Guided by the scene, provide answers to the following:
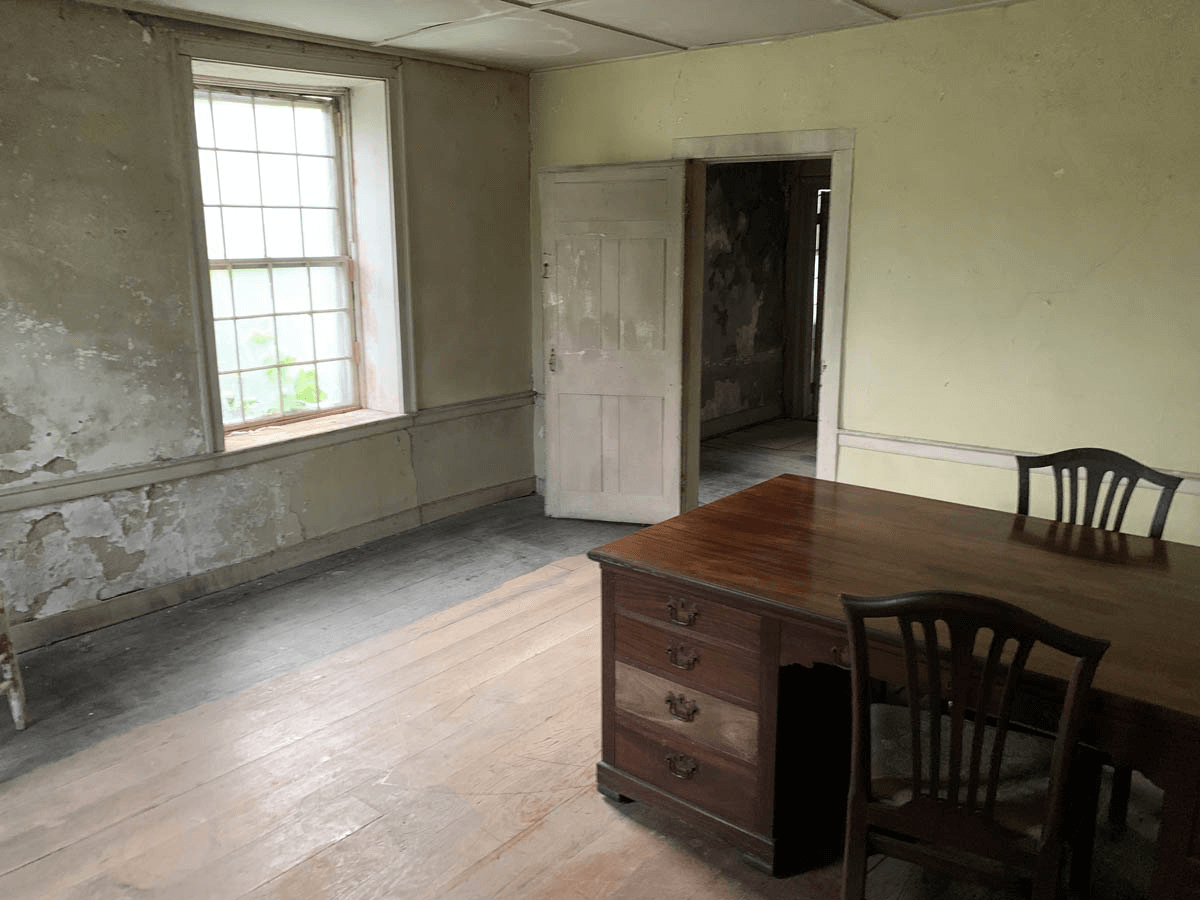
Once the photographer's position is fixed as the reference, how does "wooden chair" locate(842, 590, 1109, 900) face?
facing away from the viewer and to the right of the viewer

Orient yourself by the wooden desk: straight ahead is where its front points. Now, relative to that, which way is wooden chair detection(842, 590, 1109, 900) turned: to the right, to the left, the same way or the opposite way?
the opposite way

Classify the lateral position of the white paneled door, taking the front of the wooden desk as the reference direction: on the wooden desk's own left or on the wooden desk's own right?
on the wooden desk's own right

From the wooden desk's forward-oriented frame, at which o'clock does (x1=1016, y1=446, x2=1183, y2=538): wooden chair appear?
The wooden chair is roughly at 6 o'clock from the wooden desk.

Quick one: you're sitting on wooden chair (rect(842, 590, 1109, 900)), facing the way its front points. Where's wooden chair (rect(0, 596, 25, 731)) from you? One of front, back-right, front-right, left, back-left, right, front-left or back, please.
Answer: back-left

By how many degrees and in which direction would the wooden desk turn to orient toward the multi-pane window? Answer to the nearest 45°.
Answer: approximately 90° to its right

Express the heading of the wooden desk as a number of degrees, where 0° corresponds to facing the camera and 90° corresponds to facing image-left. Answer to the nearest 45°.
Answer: approximately 45°

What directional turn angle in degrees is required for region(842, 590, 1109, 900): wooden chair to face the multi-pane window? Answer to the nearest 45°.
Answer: approximately 90° to its left

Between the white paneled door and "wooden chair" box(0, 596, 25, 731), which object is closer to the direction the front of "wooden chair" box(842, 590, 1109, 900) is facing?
the white paneled door

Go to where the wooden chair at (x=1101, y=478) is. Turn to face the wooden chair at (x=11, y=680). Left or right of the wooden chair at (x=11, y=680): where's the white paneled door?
right
